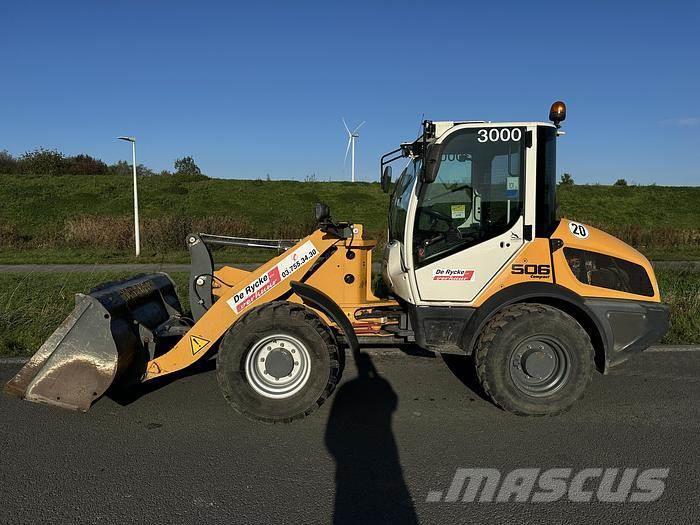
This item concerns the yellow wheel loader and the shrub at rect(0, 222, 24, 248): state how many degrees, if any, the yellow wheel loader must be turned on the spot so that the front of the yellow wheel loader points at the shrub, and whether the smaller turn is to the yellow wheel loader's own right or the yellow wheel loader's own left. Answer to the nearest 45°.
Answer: approximately 45° to the yellow wheel loader's own right

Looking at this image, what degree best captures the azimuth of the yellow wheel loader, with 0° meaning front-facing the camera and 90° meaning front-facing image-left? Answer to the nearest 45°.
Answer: approximately 90°

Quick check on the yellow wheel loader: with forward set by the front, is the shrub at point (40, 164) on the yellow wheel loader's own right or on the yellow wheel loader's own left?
on the yellow wheel loader's own right
